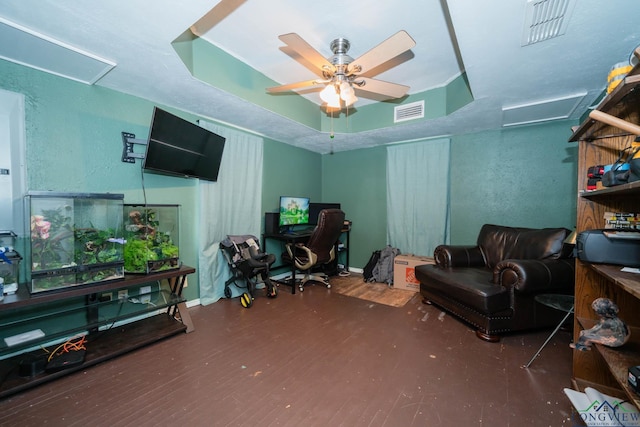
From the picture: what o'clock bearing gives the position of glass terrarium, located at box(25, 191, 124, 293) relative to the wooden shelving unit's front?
The glass terrarium is roughly at 12 o'clock from the wooden shelving unit.

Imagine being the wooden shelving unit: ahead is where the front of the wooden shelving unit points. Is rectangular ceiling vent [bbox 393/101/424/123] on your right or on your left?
on your right

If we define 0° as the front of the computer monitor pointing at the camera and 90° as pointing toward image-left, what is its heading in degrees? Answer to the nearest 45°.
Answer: approximately 315°

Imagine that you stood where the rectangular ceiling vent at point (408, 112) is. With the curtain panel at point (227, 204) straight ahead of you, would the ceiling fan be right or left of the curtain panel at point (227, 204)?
left

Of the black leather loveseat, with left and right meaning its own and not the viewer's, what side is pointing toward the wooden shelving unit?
left

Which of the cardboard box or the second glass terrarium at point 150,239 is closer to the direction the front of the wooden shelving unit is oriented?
the second glass terrarium

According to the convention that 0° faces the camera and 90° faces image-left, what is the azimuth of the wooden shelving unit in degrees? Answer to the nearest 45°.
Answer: approximately 45°

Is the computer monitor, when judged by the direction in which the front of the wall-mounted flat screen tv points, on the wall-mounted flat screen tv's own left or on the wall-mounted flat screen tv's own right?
on the wall-mounted flat screen tv's own left
